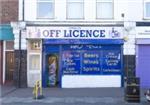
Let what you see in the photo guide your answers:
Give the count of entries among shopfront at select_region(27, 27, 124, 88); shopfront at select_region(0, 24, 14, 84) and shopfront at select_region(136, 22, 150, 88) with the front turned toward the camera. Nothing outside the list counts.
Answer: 3

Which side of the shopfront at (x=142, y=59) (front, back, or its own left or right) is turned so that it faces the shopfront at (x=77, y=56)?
right

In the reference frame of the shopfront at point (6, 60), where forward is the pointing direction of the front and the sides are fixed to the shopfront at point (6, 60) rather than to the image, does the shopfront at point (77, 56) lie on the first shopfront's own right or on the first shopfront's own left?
on the first shopfront's own left

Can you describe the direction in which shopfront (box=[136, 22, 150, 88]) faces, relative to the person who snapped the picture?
facing the viewer

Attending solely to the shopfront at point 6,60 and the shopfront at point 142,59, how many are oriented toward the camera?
2

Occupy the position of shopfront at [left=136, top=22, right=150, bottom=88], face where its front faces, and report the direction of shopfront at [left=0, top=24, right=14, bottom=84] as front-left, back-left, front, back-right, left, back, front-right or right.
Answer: right

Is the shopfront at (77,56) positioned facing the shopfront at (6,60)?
no

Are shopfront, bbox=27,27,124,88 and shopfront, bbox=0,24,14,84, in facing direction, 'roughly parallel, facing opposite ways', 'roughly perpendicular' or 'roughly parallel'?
roughly parallel

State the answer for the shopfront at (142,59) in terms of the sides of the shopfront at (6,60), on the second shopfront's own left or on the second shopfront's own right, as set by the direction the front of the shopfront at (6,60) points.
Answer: on the second shopfront's own left

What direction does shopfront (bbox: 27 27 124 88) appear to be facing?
toward the camera

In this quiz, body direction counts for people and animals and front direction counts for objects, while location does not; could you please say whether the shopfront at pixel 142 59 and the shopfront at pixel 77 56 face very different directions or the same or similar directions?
same or similar directions

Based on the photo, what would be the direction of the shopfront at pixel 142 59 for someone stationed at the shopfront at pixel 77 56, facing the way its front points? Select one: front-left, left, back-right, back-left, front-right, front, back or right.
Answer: left
